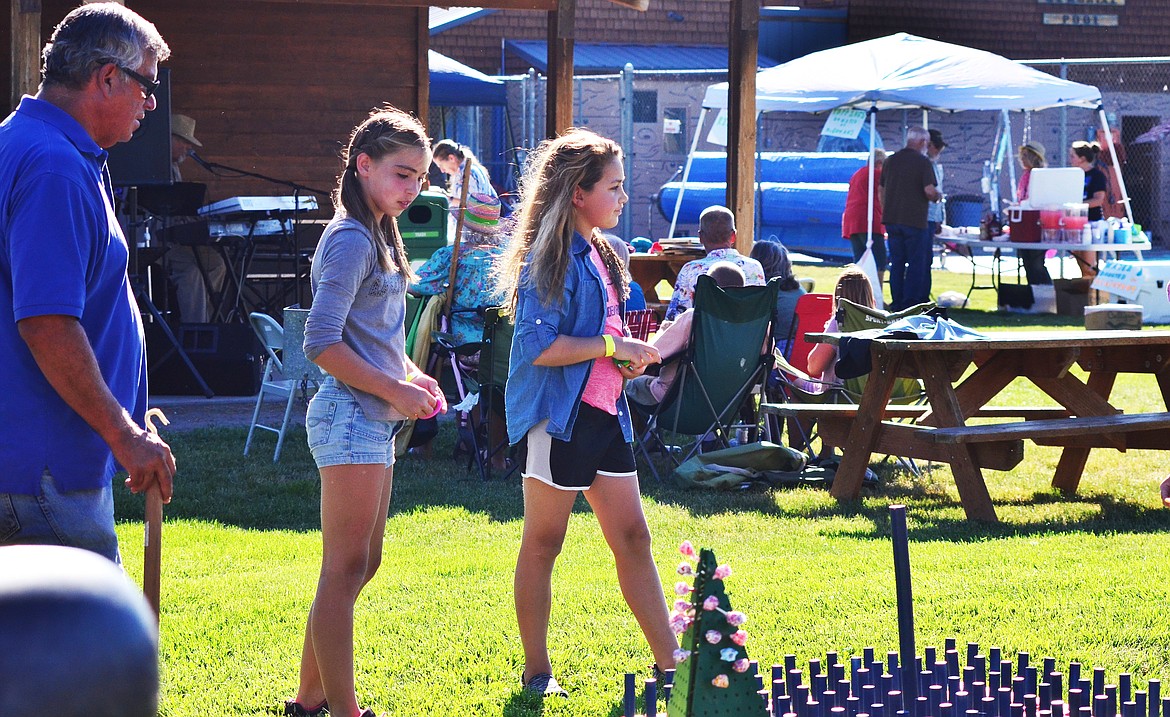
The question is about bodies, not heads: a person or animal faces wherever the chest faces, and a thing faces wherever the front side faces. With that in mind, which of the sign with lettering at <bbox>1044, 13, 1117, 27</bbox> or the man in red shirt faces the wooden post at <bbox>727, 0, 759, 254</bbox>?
the sign with lettering

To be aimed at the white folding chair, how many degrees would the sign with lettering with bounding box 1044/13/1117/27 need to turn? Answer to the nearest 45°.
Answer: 0° — it already faces it

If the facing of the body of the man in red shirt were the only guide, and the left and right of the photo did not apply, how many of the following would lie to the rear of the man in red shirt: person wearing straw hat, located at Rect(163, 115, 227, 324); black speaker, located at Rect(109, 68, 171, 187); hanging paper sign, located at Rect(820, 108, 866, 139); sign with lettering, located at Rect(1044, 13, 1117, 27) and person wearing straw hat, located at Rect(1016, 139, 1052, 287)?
2

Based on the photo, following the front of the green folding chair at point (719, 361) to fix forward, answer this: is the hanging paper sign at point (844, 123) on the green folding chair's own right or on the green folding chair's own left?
on the green folding chair's own right

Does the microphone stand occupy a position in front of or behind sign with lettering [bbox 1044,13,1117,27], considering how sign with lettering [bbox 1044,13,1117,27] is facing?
in front

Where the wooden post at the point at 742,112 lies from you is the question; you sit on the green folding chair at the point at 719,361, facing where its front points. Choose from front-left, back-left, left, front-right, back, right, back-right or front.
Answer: front-right

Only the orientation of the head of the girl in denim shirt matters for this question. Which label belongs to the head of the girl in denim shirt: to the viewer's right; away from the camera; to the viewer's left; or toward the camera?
to the viewer's right

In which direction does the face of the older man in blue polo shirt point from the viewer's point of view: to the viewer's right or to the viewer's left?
to the viewer's right

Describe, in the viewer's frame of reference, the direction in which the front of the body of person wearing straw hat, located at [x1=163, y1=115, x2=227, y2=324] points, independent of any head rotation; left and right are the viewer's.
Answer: facing the viewer and to the right of the viewer

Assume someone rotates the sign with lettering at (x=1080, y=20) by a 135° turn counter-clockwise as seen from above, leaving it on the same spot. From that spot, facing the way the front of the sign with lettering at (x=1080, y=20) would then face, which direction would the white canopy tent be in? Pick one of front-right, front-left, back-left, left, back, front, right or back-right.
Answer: back-right

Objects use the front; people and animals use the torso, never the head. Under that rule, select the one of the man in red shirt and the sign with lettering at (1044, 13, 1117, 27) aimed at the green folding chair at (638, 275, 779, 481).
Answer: the sign with lettering

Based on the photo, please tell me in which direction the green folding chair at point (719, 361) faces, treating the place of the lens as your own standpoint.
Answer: facing away from the viewer and to the left of the viewer

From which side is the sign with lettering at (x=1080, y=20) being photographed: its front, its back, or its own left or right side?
front
